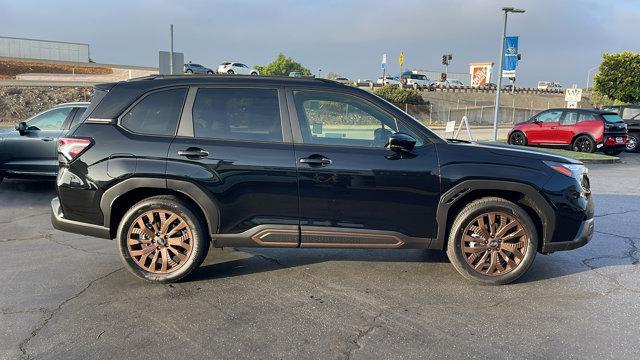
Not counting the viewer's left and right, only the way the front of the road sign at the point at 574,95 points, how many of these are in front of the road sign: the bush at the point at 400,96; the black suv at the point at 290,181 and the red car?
2

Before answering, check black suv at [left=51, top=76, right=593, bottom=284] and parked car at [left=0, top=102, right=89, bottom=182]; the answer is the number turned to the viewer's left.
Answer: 1

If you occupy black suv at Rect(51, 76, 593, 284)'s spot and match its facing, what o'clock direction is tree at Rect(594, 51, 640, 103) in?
The tree is roughly at 10 o'clock from the black suv.

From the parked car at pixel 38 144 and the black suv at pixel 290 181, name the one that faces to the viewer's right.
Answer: the black suv

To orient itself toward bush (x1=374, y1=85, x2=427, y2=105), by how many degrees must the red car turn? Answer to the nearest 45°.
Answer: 0° — it already faces it

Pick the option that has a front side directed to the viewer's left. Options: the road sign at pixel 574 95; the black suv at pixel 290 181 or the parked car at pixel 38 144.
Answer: the parked car

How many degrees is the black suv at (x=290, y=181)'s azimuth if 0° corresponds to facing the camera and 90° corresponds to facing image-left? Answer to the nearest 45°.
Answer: approximately 270°

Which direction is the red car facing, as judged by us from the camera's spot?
facing away from the viewer and to the left of the viewer

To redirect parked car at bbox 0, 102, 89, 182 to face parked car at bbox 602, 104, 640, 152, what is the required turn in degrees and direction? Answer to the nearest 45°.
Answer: approximately 180°

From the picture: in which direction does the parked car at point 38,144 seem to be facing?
to the viewer's left
